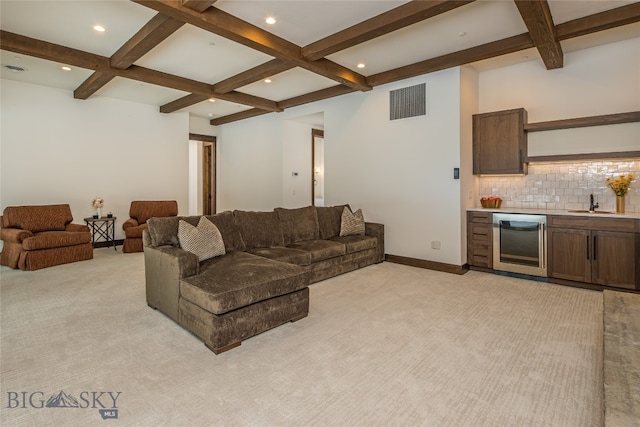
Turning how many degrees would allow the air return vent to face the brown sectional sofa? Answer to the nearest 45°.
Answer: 0° — it already faces it

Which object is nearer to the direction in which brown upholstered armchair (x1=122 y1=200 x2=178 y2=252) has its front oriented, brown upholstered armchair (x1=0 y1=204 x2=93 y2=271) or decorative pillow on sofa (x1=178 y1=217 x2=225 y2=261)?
the decorative pillow on sofa

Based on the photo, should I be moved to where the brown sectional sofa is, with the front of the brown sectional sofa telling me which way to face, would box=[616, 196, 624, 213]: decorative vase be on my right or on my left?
on my left

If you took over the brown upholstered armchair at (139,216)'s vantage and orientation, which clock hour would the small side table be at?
The small side table is roughly at 4 o'clock from the brown upholstered armchair.

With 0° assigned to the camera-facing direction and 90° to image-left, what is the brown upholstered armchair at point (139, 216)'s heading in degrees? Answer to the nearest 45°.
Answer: approximately 0°

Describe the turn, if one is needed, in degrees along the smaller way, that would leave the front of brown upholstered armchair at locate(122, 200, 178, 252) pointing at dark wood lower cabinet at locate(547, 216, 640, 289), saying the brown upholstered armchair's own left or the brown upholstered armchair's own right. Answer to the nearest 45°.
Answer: approximately 45° to the brown upholstered armchair's own left

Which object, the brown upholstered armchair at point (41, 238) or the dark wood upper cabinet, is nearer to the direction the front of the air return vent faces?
the brown upholstered armchair

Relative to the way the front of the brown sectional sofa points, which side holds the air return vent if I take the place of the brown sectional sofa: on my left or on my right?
on my left

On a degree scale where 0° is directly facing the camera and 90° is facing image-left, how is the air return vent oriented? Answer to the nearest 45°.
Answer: approximately 45°

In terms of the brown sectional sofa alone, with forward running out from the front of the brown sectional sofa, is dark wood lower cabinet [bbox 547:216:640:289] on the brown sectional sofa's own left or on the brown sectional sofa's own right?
on the brown sectional sofa's own left

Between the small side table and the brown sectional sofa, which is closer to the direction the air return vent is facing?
the brown sectional sofa

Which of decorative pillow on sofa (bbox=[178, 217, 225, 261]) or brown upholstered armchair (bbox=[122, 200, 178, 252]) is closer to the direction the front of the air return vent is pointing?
the decorative pillow on sofa
